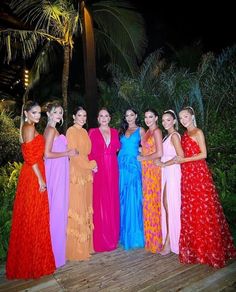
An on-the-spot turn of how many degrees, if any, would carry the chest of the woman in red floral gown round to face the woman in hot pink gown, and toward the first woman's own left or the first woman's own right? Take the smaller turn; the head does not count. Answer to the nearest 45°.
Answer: approximately 45° to the first woman's own right

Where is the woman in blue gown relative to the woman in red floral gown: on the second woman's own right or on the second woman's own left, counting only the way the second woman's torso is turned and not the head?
on the second woman's own right

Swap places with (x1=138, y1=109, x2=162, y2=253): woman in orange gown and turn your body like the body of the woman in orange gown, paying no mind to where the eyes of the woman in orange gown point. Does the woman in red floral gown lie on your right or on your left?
on your left

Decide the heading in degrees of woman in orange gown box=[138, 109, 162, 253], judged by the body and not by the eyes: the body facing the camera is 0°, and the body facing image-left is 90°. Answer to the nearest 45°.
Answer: approximately 45°

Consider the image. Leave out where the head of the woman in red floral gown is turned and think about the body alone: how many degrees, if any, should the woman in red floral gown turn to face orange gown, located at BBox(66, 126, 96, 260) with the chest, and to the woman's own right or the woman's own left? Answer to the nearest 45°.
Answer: approximately 45° to the woman's own right
